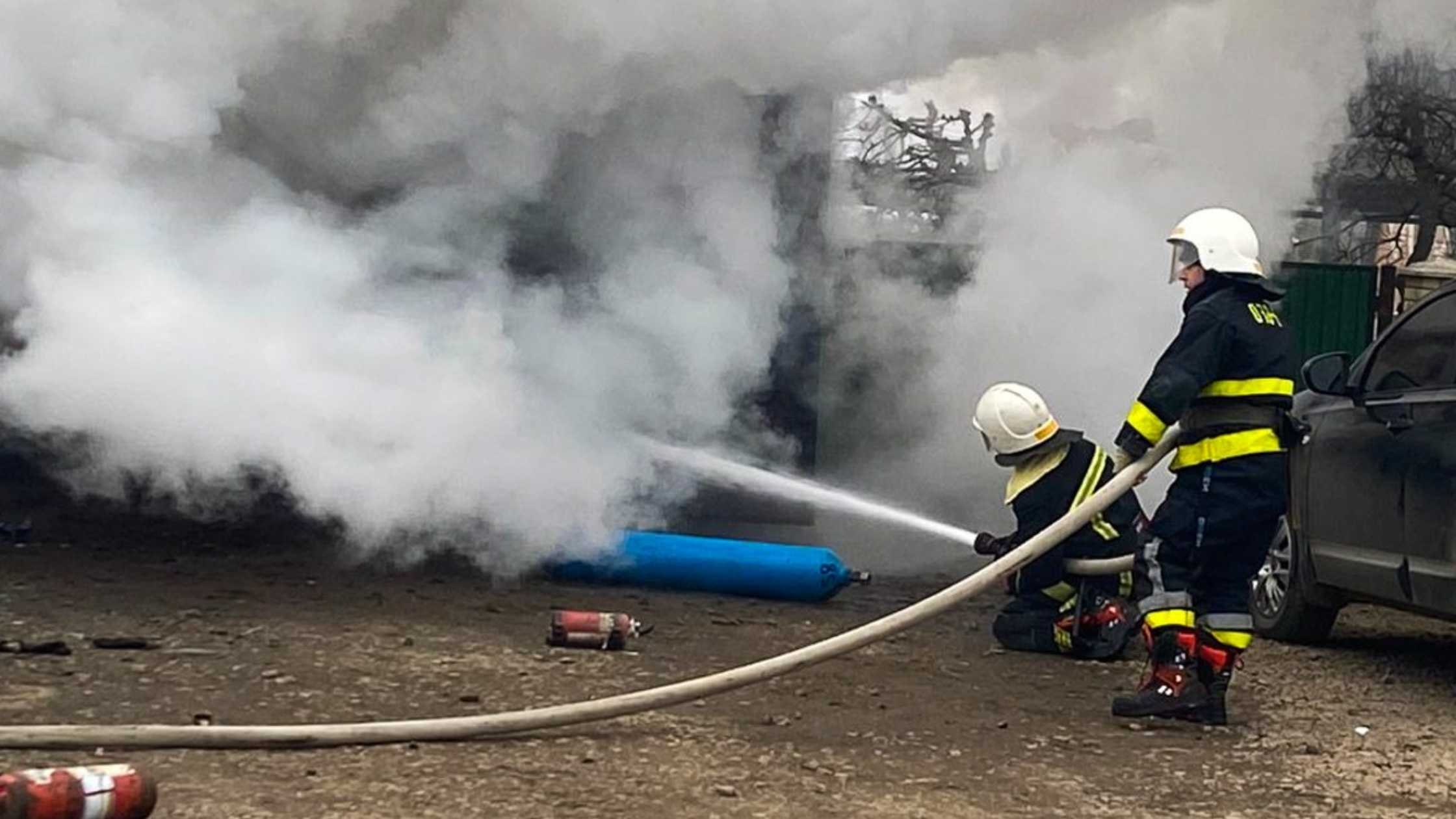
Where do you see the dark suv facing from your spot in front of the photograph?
facing away from the viewer and to the left of the viewer

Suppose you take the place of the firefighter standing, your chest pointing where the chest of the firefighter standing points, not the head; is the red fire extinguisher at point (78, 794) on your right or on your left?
on your left

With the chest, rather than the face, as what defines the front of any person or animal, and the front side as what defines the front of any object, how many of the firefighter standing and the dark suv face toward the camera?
0

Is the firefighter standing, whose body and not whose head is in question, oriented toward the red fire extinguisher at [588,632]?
yes

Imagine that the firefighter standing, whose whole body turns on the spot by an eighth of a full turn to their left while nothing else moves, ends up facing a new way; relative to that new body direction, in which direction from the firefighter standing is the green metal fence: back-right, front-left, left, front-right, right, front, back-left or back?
back-right

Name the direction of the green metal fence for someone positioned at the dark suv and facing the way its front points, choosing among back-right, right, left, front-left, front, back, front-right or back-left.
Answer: front-right

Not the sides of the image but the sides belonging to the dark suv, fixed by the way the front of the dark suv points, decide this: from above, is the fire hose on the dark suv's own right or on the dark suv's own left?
on the dark suv's own left

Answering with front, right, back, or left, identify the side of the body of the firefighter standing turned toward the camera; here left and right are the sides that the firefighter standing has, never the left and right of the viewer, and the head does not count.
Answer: left

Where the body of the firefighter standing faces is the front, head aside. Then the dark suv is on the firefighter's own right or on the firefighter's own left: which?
on the firefighter's own right

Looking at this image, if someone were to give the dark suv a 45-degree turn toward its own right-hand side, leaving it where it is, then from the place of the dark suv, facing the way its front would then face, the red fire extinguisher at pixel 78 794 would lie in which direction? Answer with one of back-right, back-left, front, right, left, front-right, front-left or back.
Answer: back-left

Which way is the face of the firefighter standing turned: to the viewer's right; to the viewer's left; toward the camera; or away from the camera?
to the viewer's left

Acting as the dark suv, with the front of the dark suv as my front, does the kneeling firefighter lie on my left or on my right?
on my left
